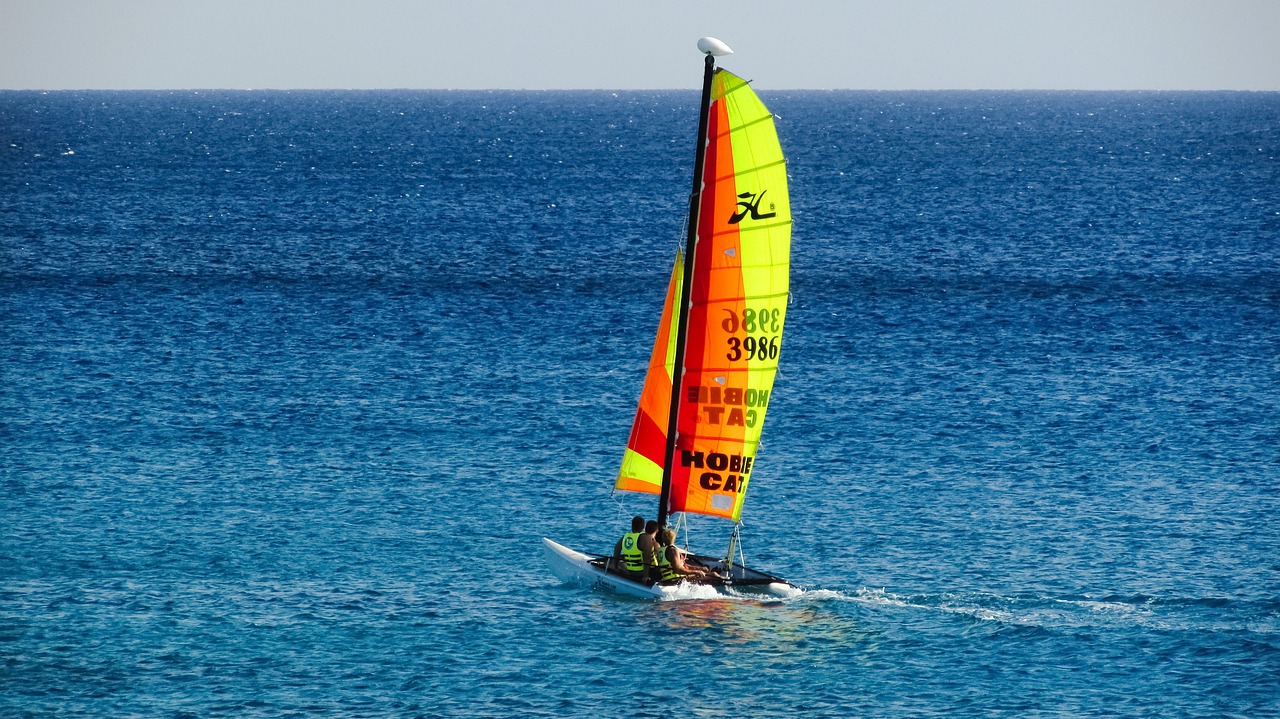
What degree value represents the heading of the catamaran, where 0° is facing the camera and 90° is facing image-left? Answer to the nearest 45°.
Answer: approximately 135°

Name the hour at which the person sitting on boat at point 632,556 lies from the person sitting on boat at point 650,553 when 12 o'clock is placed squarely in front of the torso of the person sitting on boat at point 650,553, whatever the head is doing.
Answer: the person sitting on boat at point 632,556 is roughly at 9 o'clock from the person sitting on boat at point 650,553.

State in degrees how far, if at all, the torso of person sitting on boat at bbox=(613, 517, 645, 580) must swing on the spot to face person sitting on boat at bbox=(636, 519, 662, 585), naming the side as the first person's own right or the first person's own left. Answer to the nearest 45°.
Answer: approximately 90° to the first person's own right
